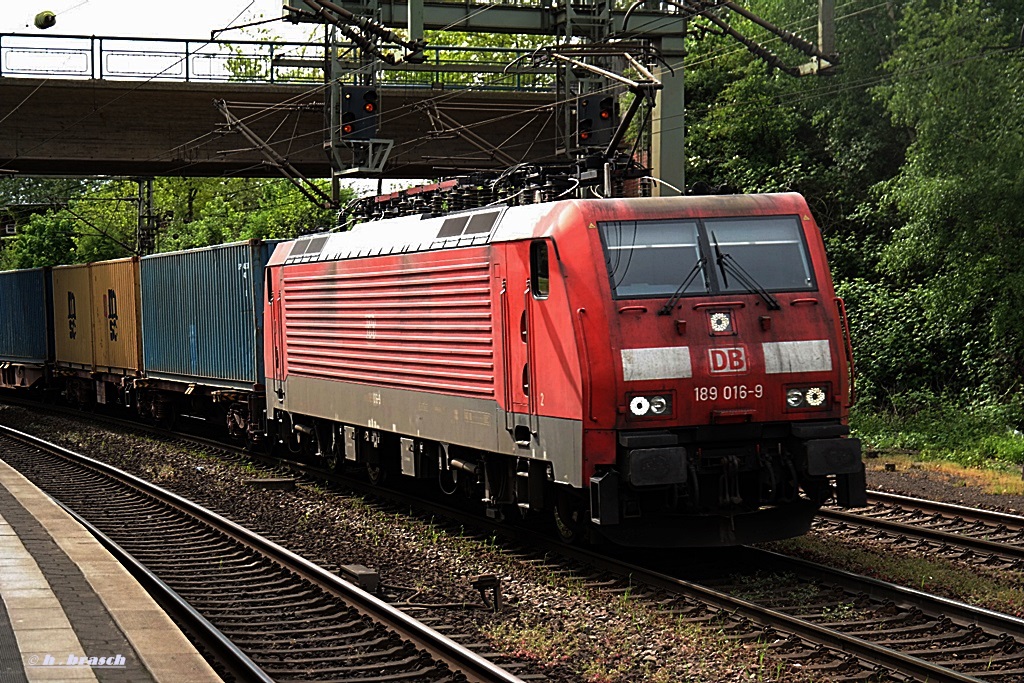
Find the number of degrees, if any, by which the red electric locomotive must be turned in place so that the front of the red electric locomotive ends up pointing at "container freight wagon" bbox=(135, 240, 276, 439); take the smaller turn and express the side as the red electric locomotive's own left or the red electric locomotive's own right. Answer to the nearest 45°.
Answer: approximately 180°

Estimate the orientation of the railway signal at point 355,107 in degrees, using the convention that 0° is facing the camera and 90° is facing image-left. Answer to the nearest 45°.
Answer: approximately 0°

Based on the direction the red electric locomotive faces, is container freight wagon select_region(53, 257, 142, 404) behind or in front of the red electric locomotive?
behind

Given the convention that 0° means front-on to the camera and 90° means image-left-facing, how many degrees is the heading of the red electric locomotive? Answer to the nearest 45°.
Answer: approximately 315°

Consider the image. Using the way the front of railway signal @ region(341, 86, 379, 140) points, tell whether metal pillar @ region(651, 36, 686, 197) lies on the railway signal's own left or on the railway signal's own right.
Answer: on the railway signal's own left

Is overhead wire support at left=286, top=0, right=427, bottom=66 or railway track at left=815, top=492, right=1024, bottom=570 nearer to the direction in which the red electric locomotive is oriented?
the railway track

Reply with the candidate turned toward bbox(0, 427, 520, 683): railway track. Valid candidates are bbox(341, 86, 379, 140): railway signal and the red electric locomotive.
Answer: the railway signal

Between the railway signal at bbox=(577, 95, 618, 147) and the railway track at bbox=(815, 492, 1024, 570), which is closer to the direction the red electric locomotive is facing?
the railway track

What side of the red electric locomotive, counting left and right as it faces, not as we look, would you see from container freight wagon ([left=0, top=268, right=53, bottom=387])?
back
